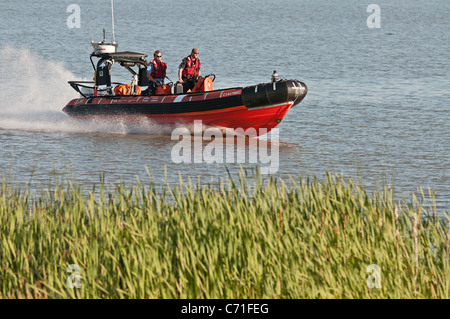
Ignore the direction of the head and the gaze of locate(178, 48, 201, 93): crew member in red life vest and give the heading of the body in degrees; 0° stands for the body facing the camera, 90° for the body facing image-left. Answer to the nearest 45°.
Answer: approximately 315°

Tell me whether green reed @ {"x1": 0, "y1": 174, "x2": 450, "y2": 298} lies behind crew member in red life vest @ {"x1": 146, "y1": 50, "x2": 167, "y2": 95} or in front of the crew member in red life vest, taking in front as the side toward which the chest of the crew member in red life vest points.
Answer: in front

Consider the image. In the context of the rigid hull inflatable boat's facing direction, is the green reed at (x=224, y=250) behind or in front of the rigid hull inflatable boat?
in front

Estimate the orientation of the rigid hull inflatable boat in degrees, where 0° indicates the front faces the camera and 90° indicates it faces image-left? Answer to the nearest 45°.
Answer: approximately 315°

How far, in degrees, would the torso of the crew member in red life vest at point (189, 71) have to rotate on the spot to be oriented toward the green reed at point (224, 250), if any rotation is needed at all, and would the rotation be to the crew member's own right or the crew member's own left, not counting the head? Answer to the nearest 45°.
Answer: approximately 45° to the crew member's own right

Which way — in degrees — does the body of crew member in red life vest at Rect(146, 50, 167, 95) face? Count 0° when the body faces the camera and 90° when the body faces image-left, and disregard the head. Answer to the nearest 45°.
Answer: approximately 315°

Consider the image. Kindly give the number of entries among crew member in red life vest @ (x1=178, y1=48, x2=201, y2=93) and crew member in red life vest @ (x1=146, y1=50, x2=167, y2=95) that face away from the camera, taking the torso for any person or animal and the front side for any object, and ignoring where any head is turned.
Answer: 0
